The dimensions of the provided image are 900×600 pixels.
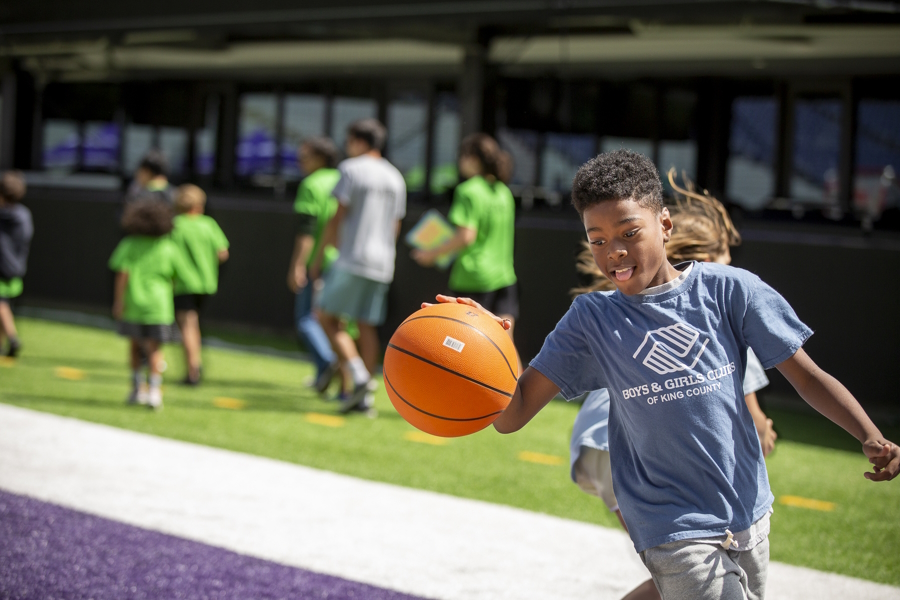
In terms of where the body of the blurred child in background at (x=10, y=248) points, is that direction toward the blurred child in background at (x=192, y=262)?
no

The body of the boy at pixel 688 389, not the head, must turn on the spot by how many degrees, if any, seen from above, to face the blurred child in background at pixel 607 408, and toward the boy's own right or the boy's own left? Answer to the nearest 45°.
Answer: approximately 180°

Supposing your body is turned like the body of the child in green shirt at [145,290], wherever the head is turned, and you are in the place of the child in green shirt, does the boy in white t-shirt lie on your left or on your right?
on your right

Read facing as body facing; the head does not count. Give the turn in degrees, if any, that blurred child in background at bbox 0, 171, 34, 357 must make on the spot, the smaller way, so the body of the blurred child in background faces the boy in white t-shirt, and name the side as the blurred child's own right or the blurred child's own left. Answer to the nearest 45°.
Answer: approximately 180°

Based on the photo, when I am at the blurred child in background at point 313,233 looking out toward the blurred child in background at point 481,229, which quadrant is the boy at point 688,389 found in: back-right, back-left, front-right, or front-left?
front-right

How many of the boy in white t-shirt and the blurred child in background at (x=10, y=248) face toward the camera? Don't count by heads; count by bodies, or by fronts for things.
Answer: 0

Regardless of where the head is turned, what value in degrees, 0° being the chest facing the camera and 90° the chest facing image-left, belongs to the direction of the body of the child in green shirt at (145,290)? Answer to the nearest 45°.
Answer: approximately 180°

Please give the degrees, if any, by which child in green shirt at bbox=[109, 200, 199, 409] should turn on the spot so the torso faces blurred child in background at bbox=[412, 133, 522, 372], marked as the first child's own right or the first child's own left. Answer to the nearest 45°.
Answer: approximately 90° to the first child's own right

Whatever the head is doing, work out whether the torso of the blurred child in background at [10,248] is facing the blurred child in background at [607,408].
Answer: no

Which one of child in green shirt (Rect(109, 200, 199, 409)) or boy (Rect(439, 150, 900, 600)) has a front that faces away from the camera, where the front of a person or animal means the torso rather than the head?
the child in green shirt

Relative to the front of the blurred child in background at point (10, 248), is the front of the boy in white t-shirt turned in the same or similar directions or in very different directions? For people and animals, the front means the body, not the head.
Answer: same or similar directions

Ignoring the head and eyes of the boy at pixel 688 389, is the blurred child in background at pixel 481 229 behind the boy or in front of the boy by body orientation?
behind

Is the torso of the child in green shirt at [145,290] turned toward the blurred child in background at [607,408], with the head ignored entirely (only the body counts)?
no

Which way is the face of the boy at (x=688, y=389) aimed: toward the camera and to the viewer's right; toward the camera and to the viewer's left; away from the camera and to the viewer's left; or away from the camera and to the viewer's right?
toward the camera and to the viewer's left

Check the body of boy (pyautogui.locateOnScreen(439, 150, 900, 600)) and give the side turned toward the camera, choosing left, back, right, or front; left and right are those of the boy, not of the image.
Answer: front

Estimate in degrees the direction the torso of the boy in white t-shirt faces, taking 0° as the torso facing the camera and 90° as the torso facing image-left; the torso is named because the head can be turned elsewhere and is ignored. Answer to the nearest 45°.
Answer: approximately 135°
